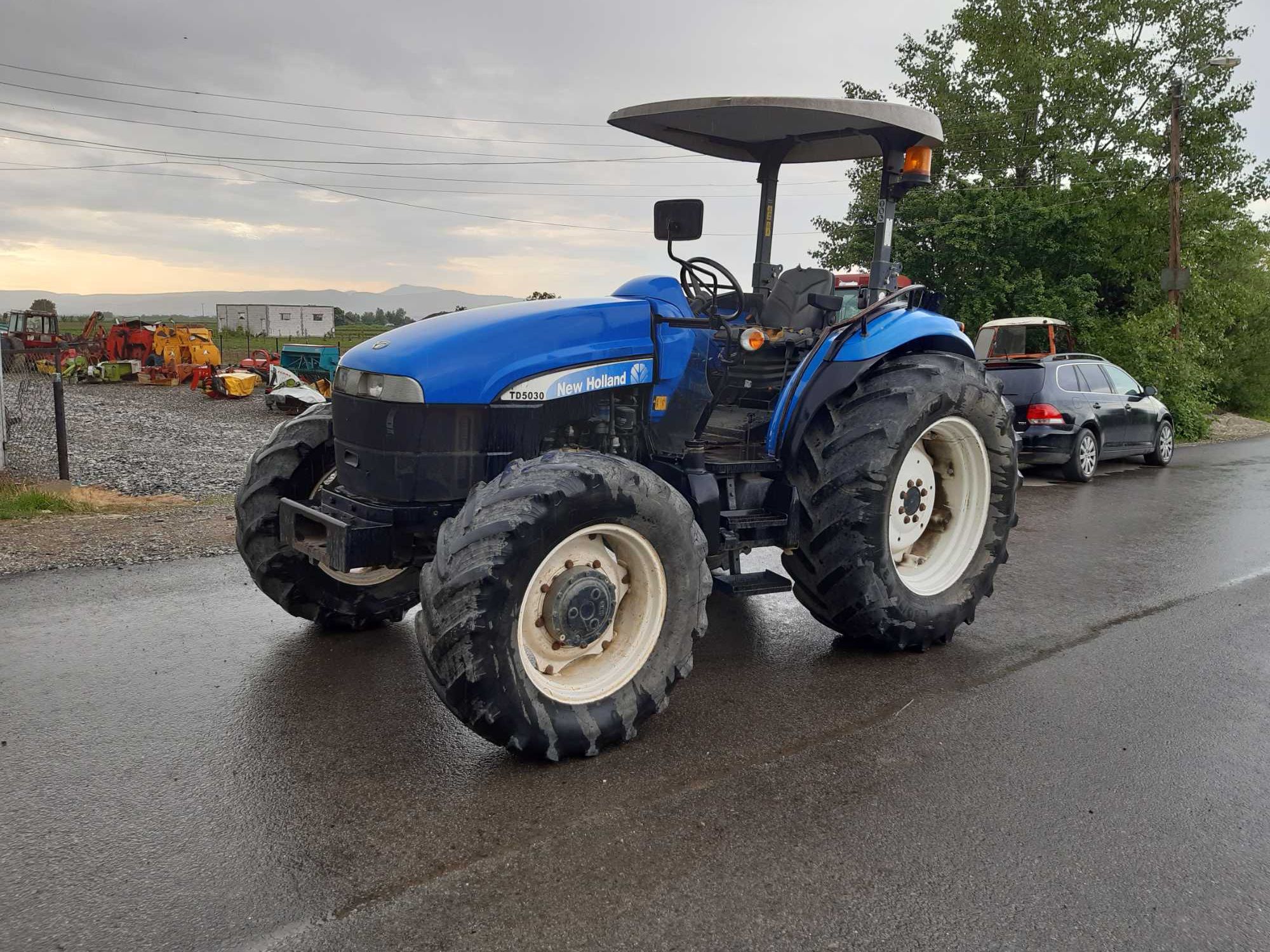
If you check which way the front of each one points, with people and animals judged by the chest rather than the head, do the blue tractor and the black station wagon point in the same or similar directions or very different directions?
very different directions

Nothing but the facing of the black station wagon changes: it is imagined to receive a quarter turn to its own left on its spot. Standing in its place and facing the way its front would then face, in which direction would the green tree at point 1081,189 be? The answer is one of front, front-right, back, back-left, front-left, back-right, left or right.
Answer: front-right

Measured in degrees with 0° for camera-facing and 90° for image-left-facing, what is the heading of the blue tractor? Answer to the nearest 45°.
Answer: approximately 45°

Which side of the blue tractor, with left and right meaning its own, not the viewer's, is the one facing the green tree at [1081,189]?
back

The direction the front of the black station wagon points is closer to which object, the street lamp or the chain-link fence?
the street lamp

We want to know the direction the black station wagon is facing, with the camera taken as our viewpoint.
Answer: facing away from the viewer and to the right of the viewer

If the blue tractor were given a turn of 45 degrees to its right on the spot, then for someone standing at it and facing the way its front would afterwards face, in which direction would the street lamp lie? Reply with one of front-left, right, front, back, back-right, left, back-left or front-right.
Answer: back-right

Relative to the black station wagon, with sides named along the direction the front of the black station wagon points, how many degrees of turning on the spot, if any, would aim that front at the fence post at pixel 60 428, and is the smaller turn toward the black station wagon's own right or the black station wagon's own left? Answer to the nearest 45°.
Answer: approximately 180°

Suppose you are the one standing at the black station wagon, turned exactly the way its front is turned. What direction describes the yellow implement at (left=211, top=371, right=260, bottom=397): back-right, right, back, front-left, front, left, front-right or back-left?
back-left

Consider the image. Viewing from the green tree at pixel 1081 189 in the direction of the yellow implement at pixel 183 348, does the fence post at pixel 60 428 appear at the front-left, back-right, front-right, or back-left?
front-left

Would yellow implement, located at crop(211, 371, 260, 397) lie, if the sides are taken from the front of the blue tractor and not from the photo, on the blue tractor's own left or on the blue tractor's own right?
on the blue tractor's own right

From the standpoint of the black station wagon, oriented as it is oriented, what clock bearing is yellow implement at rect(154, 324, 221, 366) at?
The yellow implement is roughly at 8 o'clock from the black station wagon.
